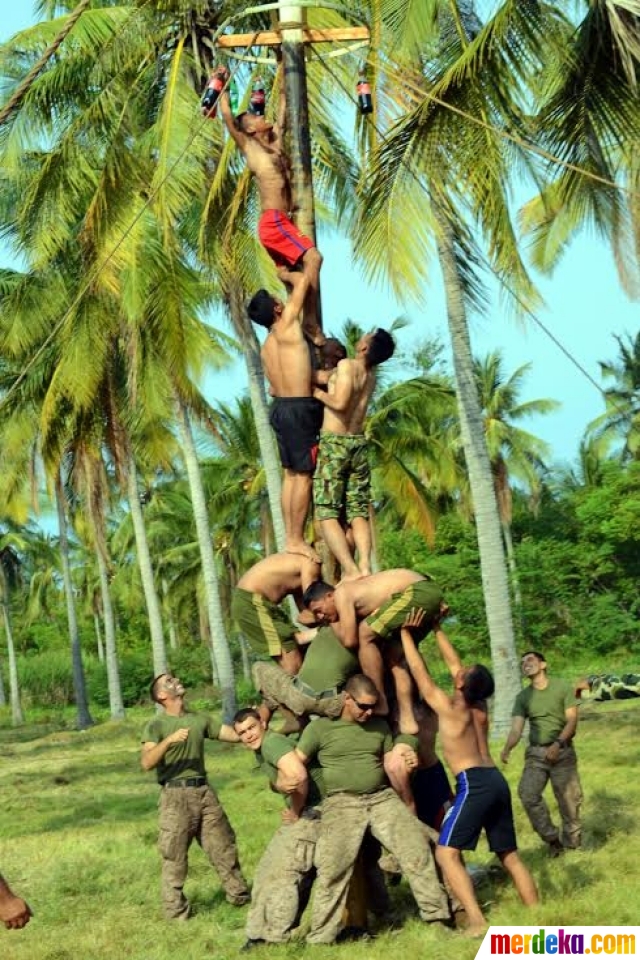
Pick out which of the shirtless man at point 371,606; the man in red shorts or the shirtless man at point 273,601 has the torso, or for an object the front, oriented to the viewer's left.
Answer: the shirtless man at point 371,606

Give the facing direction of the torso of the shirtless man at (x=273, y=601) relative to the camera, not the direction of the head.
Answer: to the viewer's right

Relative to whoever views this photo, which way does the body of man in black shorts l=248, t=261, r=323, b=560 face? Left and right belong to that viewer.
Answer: facing away from the viewer and to the right of the viewer

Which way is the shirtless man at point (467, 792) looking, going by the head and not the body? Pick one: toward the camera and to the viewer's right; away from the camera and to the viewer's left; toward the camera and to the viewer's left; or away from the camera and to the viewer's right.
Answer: away from the camera and to the viewer's left

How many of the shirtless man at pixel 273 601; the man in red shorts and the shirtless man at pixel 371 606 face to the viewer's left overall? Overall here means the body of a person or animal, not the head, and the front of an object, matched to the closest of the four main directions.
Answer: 1

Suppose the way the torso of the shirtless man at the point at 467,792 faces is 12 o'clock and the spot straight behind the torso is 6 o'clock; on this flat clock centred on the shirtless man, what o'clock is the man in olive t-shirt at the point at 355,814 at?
The man in olive t-shirt is roughly at 10 o'clock from the shirtless man.

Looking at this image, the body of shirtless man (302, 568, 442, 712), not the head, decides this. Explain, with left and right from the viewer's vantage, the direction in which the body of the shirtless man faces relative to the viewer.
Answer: facing to the left of the viewer

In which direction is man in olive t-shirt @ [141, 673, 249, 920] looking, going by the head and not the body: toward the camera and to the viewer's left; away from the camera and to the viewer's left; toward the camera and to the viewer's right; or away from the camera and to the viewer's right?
toward the camera and to the viewer's right

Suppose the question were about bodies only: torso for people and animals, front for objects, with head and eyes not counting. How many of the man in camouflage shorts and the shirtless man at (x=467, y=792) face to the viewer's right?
0
